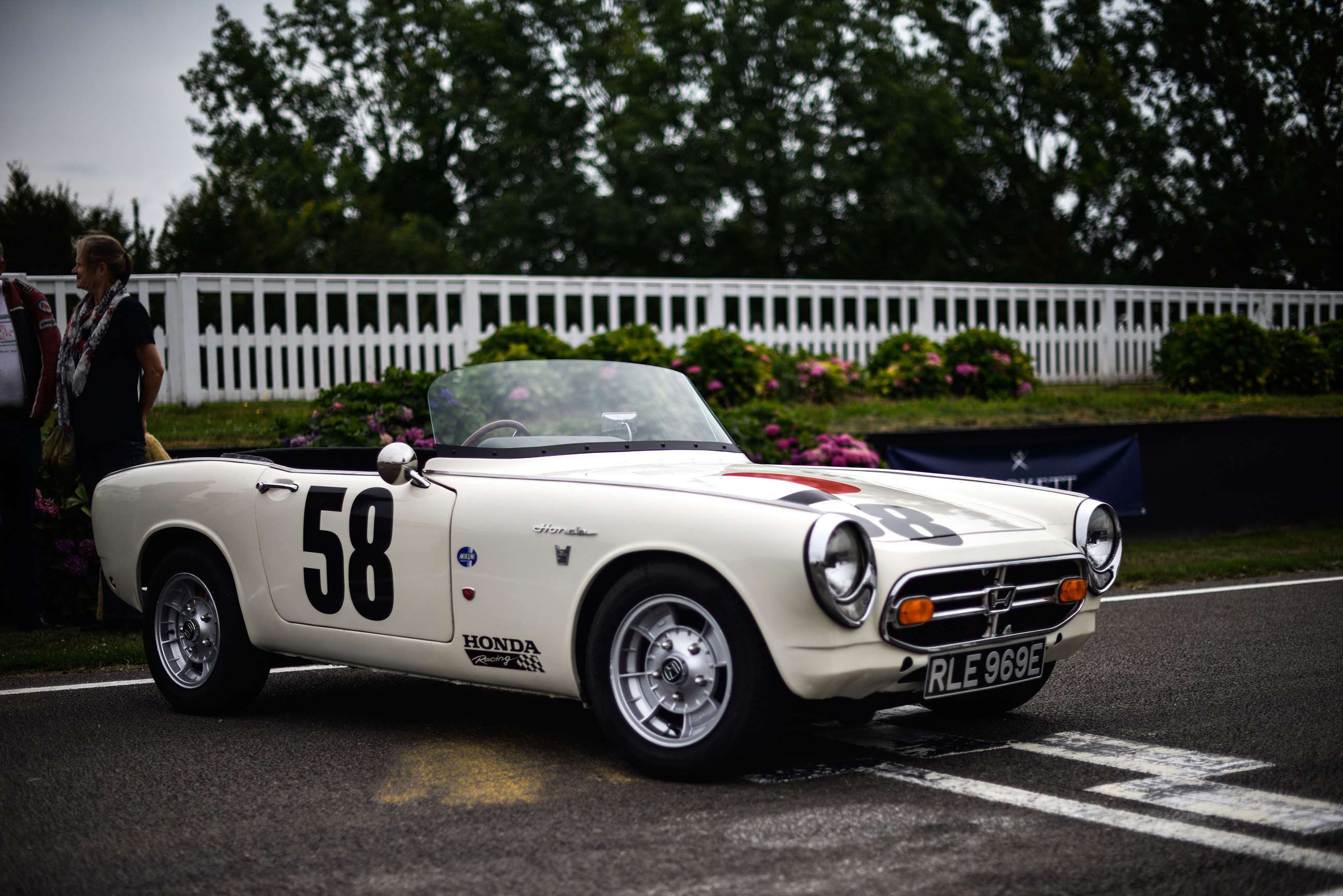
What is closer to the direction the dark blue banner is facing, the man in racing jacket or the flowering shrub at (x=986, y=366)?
the man in racing jacket

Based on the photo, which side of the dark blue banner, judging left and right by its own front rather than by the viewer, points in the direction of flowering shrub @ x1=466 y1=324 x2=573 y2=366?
right

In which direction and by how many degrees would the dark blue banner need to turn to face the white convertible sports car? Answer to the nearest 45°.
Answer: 0° — it already faces it

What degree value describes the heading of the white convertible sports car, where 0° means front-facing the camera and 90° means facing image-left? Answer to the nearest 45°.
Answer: approximately 315°

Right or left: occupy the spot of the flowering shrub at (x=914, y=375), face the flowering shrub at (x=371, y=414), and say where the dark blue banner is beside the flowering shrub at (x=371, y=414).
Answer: left

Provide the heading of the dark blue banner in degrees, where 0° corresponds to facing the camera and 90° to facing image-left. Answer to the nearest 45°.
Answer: approximately 0°
